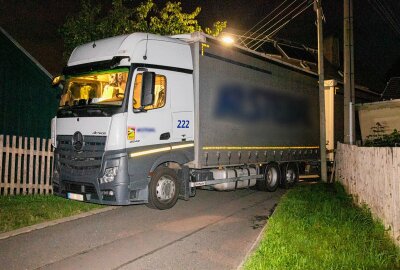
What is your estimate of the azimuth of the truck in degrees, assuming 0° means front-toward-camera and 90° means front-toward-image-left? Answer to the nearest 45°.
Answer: approximately 45°

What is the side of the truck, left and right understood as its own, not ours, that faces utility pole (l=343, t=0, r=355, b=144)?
back
